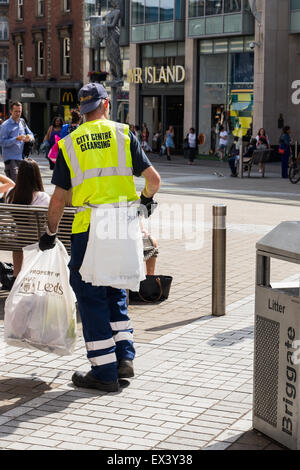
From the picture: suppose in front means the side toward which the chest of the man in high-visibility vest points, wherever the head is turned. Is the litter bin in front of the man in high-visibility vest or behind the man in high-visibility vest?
behind

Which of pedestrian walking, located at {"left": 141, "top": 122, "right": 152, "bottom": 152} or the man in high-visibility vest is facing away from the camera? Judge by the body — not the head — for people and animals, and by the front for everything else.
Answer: the man in high-visibility vest

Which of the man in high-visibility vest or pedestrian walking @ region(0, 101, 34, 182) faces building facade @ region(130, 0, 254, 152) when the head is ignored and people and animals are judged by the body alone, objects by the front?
the man in high-visibility vest

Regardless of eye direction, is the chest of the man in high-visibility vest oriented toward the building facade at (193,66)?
yes

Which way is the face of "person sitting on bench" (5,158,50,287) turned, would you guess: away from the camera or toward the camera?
away from the camera

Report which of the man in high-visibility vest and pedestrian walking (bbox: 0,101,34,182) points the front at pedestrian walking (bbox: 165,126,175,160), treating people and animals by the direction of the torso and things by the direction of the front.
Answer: the man in high-visibility vest

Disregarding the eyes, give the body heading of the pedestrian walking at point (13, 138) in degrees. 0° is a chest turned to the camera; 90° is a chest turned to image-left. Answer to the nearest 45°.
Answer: approximately 315°

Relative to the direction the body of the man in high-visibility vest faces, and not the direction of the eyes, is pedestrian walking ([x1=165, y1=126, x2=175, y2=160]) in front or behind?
in front

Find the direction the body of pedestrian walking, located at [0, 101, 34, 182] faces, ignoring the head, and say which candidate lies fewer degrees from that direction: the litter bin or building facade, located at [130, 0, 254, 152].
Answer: the litter bin

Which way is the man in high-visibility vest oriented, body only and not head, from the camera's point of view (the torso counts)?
away from the camera
